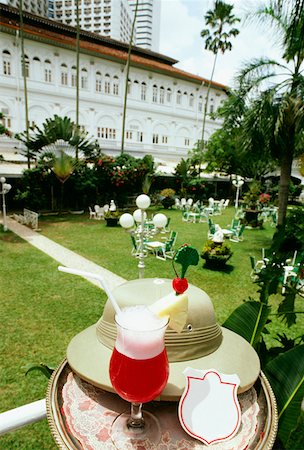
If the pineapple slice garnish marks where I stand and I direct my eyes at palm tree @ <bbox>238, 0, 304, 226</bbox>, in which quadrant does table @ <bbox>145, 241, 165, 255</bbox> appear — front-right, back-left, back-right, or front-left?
front-left

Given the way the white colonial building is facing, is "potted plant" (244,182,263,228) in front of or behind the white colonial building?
in front

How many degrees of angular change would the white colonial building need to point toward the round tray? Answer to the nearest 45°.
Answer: approximately 45° to its right

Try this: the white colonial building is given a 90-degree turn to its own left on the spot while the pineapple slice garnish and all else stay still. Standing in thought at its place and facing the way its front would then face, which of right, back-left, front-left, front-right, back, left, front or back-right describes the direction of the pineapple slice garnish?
back-right

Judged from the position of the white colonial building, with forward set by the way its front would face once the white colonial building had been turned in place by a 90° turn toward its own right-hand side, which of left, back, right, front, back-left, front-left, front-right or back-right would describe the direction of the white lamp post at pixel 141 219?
front-left

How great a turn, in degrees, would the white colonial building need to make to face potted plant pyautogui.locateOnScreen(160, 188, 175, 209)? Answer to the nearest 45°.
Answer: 0° — it already faces it

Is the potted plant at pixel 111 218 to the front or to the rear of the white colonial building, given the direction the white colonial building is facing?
to the front

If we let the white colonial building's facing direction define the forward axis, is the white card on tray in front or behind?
in front

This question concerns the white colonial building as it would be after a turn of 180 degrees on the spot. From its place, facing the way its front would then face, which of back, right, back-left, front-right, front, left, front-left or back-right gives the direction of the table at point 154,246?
back-left

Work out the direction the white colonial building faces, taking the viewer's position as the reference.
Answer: facing the viewer and to the right of the viewer

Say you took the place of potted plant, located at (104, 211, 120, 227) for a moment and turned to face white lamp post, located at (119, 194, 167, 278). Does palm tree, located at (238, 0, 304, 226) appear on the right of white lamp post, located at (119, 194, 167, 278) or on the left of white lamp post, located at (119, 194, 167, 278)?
left

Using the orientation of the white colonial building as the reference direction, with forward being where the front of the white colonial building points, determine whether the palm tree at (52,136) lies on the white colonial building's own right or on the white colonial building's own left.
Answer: on the white colonial building's own right

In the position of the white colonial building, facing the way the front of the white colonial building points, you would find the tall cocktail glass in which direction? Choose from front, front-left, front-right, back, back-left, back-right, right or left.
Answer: front-right
